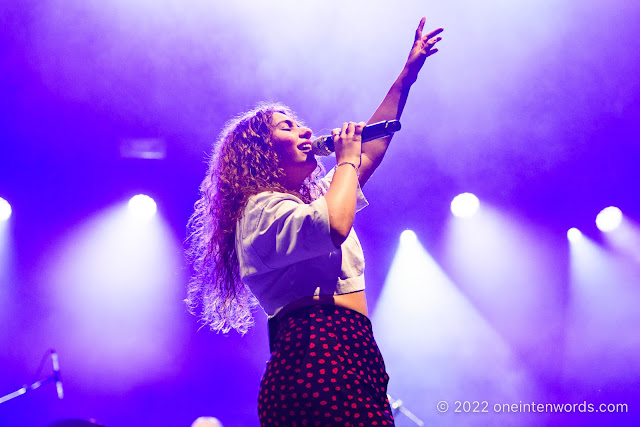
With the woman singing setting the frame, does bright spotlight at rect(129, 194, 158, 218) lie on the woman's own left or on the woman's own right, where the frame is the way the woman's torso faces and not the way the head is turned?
on the woman's own left

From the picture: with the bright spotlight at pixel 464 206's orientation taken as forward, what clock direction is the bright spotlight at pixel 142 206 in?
the bright spotlight at pixel 142 206 is roughly at 2 o'clock from the bright spotlight at pixel 464 206.

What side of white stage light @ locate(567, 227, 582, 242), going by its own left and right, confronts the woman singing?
front

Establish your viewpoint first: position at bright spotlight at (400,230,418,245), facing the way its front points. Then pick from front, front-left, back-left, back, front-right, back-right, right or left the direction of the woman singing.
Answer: front

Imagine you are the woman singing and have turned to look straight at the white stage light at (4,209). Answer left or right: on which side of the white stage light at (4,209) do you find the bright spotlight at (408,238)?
right

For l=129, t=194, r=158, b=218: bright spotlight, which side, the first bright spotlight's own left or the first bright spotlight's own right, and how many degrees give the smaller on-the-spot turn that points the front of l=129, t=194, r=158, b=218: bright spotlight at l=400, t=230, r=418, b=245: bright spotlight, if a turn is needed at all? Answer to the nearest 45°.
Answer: approximately 90° to the first bright spotlight's own left

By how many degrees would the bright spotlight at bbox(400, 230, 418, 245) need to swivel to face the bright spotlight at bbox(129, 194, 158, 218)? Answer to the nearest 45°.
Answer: approximately 45° to its right

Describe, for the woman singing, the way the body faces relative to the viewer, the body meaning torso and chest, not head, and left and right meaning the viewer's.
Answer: facing to the right of the viewer

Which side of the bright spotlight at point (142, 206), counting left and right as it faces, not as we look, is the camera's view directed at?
front

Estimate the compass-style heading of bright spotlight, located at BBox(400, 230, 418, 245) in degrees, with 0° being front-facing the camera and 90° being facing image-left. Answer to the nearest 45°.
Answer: approximately 0°

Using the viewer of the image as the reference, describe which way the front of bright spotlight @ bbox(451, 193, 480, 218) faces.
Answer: facing the viewer
